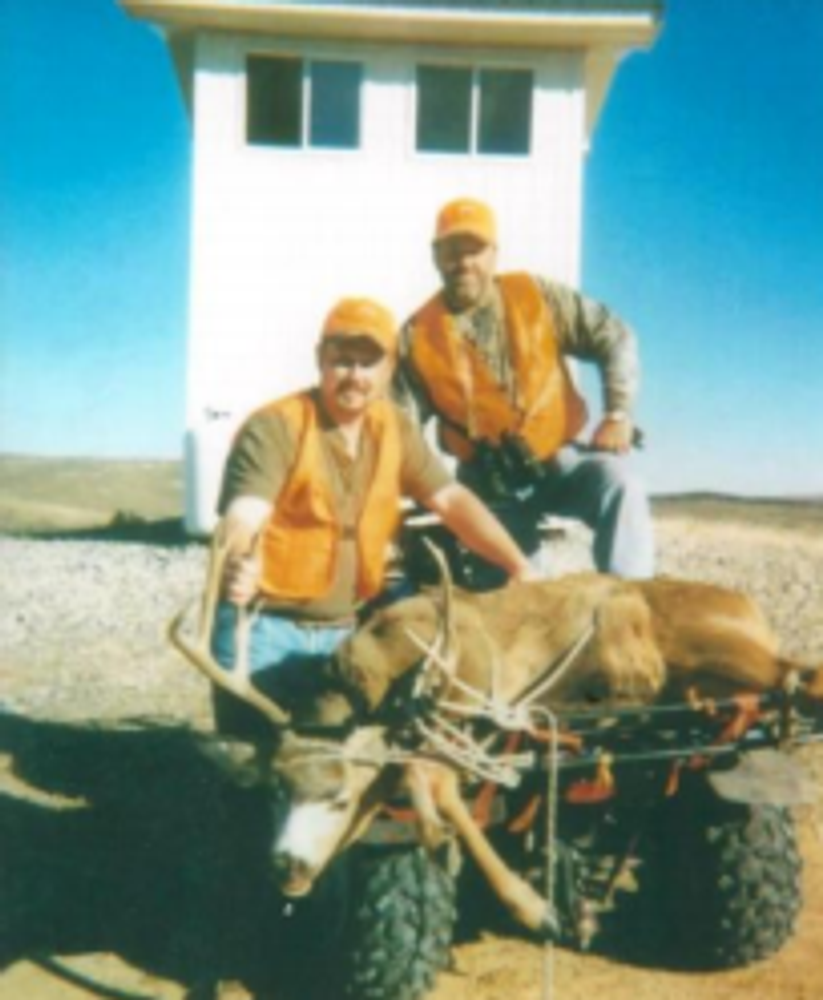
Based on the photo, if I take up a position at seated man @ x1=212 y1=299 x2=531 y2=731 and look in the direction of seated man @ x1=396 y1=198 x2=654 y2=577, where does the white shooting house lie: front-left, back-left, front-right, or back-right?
front-left

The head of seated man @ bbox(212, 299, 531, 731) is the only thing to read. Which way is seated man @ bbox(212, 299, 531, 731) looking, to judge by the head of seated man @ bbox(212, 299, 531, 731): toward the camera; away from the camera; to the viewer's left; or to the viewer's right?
toward the camera

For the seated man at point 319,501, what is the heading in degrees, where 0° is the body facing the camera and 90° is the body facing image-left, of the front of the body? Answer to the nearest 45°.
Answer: approximately 0°

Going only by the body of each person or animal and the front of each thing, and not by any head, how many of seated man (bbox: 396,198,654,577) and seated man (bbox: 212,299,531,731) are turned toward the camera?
2

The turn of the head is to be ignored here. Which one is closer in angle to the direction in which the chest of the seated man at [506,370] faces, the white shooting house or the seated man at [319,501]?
the seated man

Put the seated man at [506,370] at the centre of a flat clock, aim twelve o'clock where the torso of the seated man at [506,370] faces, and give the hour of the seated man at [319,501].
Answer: the seated man at [319,501] is roughly at 1 o'clock from the seated man at [506,370].

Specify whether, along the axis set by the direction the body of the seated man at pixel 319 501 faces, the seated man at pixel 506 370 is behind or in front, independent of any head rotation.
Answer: behind

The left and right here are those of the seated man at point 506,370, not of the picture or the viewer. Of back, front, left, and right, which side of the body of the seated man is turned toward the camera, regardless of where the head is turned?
front

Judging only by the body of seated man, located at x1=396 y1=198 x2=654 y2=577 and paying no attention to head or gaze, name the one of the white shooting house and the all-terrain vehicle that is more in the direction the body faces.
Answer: the all-terrain vehicle

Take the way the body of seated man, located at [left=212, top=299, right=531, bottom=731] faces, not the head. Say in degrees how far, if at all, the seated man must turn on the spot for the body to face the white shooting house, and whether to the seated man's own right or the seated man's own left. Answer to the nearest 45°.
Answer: approximately 180°

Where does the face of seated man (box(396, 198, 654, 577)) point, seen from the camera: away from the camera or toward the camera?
toward the camera

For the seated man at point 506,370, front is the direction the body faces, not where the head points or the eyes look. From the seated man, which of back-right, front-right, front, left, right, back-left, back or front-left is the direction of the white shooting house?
back

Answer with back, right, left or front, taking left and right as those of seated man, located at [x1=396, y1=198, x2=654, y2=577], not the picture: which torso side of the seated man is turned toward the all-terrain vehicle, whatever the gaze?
front
